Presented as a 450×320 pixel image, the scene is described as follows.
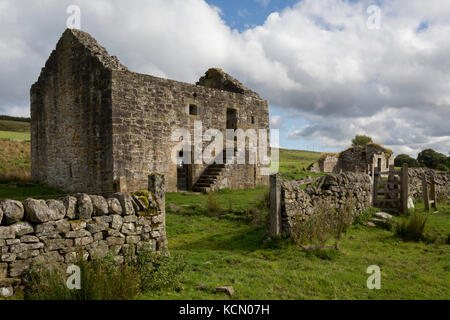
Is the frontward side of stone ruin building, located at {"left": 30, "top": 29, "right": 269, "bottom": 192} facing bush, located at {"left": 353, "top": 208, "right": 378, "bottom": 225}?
yes

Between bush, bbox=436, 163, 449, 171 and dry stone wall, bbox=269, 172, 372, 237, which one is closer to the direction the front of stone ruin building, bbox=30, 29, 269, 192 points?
the dry stone wall

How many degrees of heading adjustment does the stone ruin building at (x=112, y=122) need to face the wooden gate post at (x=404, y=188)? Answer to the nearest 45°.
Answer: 0° — it already faces it

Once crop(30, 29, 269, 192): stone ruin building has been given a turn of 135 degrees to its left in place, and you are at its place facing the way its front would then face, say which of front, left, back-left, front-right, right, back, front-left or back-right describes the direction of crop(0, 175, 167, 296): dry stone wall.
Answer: back

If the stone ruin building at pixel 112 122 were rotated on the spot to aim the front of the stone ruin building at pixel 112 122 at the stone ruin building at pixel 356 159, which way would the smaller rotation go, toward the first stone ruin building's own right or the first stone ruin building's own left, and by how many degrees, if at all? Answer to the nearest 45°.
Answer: approximately 90° to the first stone ruin building's own left

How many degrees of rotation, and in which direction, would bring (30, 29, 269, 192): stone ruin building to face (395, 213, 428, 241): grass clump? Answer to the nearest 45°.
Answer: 0° — it already faces it

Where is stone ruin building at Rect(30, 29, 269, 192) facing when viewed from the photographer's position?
facing the viewer and to the right of the viewer

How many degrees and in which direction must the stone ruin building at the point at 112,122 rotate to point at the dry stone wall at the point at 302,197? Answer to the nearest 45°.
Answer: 0° — it already faces it

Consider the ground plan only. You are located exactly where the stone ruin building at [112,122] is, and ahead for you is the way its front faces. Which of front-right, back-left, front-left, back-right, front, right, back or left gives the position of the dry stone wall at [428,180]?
front-left

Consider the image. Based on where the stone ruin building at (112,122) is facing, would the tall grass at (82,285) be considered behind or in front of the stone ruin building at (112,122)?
in front

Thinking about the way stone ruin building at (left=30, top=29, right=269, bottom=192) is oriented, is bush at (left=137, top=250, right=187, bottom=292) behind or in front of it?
in front
